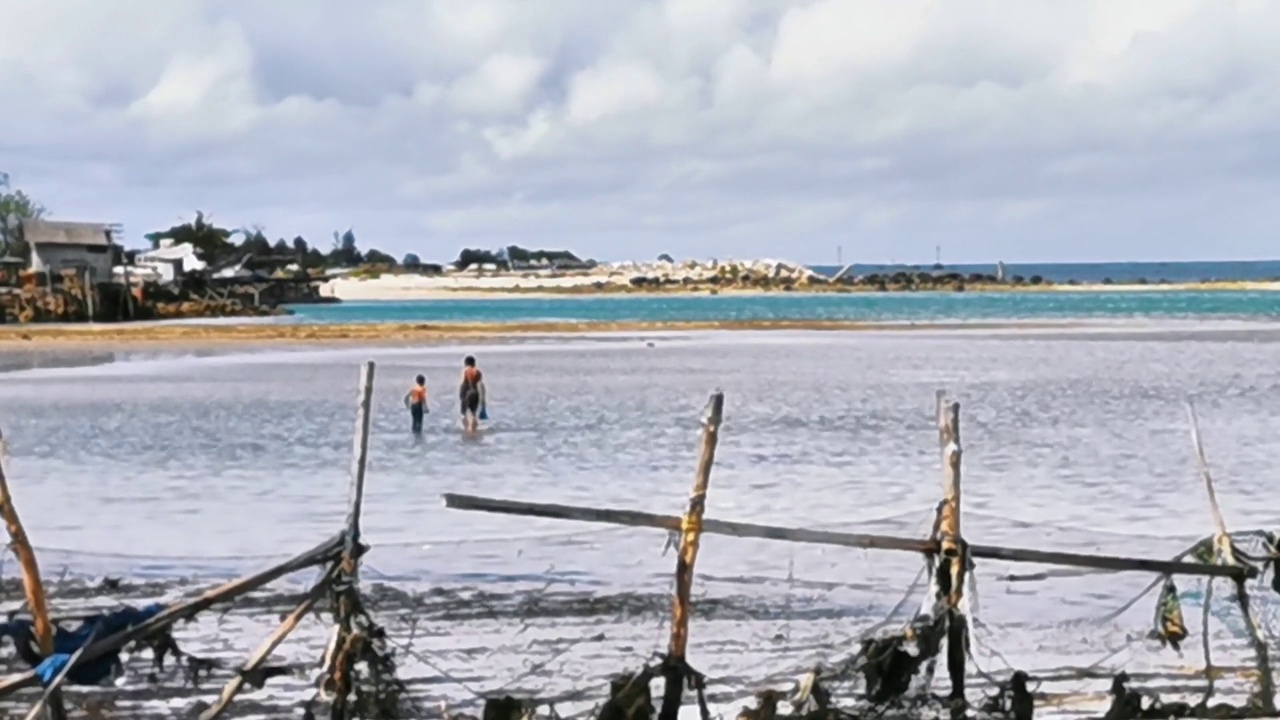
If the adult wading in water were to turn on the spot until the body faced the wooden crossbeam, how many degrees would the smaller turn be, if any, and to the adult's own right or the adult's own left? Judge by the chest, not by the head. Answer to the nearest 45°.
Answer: approximately 180°

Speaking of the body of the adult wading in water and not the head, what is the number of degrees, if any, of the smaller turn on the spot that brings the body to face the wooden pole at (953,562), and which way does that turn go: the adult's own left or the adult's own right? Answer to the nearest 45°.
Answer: approximately 180°

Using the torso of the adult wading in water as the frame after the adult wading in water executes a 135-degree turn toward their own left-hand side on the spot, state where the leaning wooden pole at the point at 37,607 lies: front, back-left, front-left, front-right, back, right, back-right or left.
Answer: front-left

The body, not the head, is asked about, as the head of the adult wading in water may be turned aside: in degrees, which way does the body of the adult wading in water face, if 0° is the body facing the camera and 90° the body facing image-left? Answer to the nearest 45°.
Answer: approximately 180°

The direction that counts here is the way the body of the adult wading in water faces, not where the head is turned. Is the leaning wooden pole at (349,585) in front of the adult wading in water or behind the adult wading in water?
behind

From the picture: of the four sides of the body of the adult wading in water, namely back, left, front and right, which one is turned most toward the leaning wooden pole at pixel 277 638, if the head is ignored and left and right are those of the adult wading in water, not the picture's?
back

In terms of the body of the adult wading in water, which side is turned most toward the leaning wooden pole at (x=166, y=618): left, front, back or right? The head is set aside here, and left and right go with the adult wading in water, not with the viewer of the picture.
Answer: back

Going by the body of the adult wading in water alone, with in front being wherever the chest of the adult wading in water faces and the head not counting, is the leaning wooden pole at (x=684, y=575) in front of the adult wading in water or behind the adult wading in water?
behind

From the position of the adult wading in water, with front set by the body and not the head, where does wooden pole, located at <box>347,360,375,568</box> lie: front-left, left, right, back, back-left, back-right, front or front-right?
back
